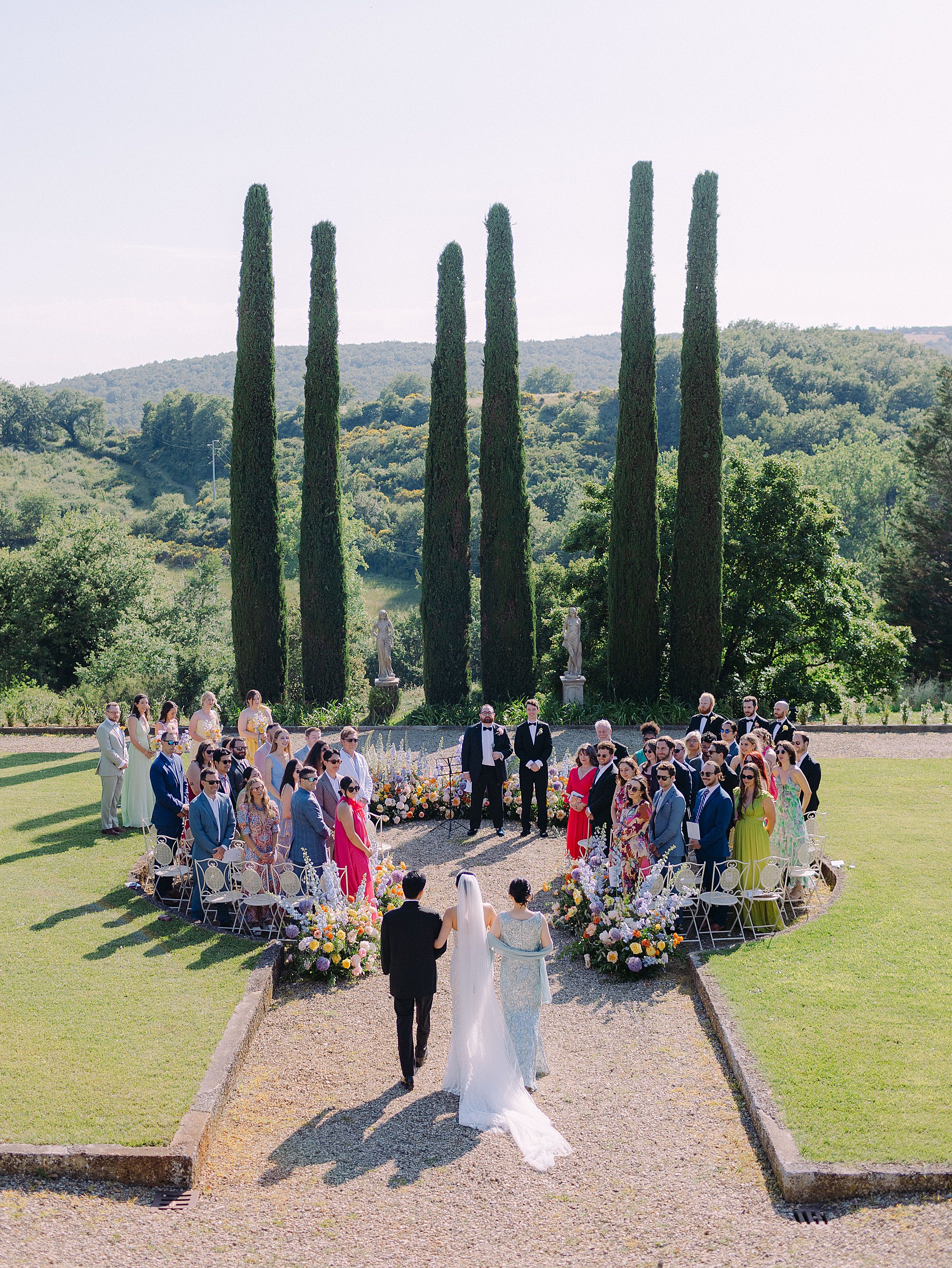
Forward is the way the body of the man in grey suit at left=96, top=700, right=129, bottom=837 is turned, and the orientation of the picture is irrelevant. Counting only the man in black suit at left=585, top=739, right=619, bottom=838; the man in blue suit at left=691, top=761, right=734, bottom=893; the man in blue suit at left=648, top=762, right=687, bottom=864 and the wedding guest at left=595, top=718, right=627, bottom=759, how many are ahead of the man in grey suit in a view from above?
4

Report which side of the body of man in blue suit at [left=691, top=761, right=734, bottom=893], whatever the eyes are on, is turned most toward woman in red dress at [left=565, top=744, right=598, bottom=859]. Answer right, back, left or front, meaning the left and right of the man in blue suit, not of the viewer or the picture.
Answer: right

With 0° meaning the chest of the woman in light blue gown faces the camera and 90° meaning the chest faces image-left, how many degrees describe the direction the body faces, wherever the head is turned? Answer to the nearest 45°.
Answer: approximately 180°

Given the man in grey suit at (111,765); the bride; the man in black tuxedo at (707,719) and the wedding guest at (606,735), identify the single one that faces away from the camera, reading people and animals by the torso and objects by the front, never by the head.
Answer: the bride

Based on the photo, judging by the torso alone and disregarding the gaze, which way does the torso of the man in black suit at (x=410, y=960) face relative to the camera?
away from the camera

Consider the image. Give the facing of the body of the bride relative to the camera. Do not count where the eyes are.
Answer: away from the camera

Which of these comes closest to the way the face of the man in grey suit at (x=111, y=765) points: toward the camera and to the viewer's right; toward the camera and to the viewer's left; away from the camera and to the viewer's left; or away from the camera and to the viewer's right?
toward the camera and to the viewer's right

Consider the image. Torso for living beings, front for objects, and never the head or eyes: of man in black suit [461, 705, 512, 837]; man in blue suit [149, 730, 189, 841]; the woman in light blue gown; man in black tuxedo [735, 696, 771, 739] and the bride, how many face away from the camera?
2

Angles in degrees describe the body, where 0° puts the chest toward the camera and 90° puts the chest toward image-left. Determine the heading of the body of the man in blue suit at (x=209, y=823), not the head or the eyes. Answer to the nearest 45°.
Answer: approximately 315°

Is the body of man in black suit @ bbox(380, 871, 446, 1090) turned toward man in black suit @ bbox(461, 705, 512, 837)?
yes

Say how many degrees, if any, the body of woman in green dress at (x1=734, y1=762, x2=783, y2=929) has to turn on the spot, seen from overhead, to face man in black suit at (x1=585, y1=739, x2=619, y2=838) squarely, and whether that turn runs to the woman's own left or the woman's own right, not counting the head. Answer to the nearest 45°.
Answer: approximately 90° to the woman's own right

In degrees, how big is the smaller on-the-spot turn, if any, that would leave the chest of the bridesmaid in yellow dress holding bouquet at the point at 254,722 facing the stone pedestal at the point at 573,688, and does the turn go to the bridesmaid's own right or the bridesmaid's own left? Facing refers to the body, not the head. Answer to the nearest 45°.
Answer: approximately 90° to the bridesmaid's own left
